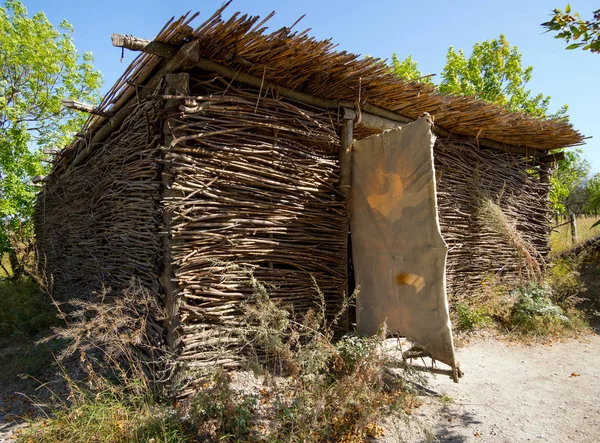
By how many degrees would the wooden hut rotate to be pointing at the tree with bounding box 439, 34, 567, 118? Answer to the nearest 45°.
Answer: approximately 90° to its left

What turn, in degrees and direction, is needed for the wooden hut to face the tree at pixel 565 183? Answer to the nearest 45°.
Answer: approximately 90° to its left

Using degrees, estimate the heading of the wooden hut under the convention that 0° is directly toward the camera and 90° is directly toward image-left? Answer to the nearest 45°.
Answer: approximately 315°

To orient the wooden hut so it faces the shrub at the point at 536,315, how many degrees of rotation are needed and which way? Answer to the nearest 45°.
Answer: approximately 90° to its left

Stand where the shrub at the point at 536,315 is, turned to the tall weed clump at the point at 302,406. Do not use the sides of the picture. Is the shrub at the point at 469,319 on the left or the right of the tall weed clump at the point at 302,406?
right
